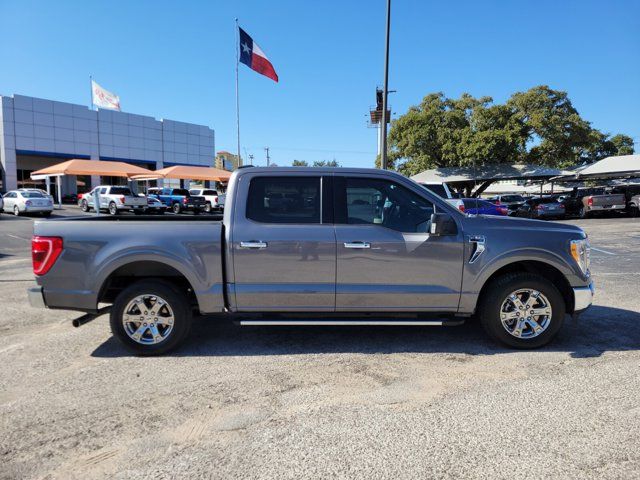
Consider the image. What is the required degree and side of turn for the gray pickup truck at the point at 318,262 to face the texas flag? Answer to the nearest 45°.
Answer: approximately 90° to its left

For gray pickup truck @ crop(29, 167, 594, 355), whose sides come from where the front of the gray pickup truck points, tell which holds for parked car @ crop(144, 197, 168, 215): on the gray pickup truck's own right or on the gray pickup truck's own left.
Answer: on the gray pickup truck's own left

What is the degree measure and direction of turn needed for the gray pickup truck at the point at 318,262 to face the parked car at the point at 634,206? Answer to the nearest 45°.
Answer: approximately 45° to its left

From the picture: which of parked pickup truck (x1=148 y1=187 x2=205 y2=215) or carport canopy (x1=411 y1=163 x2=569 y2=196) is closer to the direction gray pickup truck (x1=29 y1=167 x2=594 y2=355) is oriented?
the carport canopy

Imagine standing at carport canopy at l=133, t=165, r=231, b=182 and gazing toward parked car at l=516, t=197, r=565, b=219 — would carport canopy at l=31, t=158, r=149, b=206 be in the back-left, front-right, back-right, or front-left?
back-right

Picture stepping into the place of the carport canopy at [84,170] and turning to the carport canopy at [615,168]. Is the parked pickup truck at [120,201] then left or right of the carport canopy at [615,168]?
right

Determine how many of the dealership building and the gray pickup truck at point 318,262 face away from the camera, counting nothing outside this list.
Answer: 0

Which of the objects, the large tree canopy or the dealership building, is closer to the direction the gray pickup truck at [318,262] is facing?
the large tree canopy

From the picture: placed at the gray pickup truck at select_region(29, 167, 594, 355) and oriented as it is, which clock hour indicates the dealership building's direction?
The dealership building is roughly at 8 o'clock from the gray pickup truck.

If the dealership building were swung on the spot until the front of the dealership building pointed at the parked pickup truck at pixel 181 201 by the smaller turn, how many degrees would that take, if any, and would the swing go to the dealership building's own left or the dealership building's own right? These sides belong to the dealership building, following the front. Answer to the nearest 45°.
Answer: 0° — it already faces it

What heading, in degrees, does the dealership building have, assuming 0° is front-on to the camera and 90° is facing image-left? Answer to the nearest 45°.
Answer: approximately 315°

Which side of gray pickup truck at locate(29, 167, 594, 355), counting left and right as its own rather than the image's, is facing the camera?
right

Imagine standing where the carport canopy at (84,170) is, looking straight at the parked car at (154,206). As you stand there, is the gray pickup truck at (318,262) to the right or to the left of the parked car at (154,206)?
right

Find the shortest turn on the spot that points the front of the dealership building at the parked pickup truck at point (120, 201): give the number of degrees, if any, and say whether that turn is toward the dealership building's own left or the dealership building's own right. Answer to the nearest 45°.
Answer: approximately 45° to the dealership building's own right

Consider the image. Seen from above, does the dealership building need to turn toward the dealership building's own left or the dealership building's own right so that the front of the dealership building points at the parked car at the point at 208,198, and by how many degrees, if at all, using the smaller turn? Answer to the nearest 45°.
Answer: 0° — it already faces it
